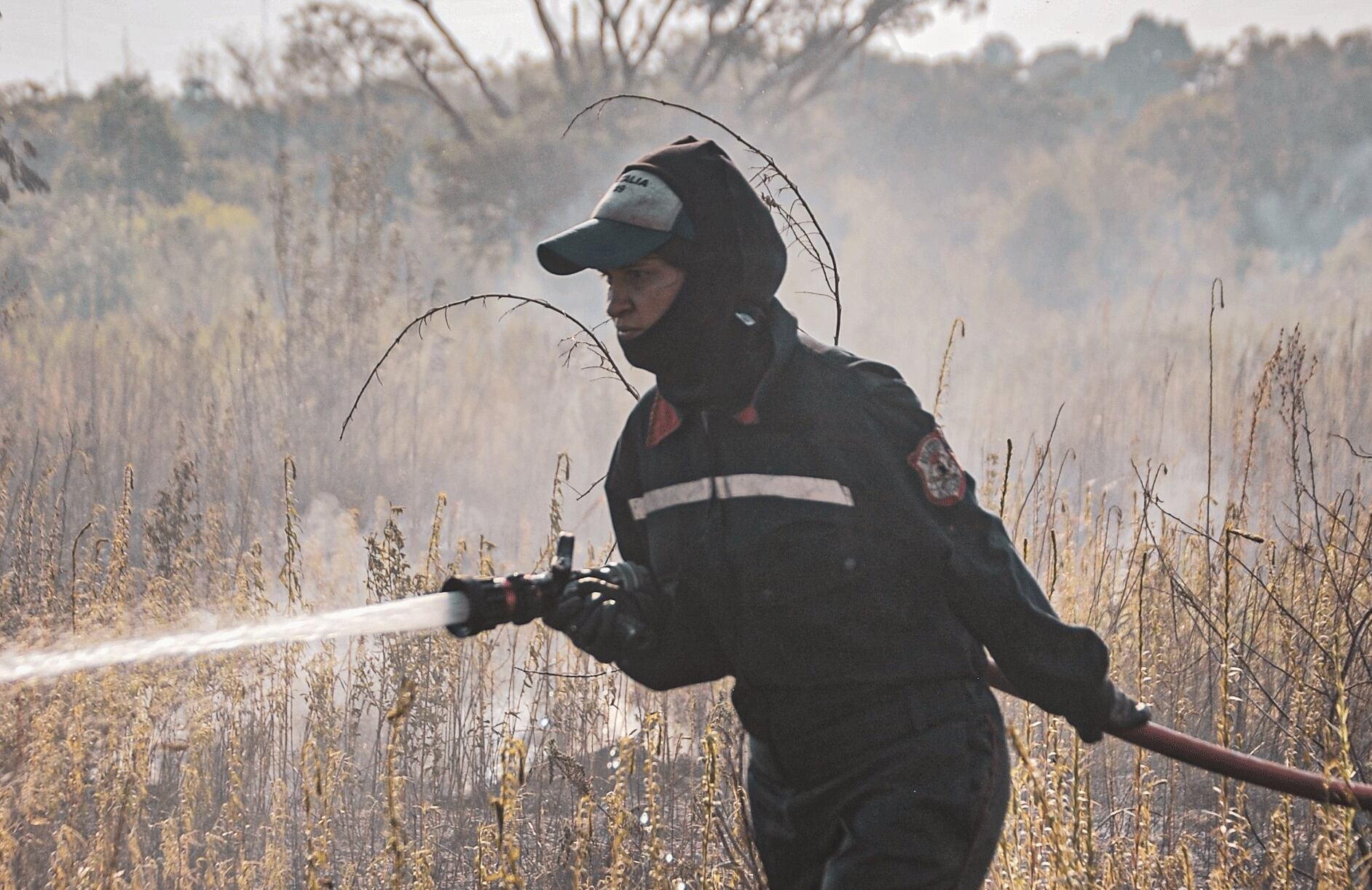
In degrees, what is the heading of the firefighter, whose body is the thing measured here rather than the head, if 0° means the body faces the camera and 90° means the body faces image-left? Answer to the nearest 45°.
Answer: approximately 45°
